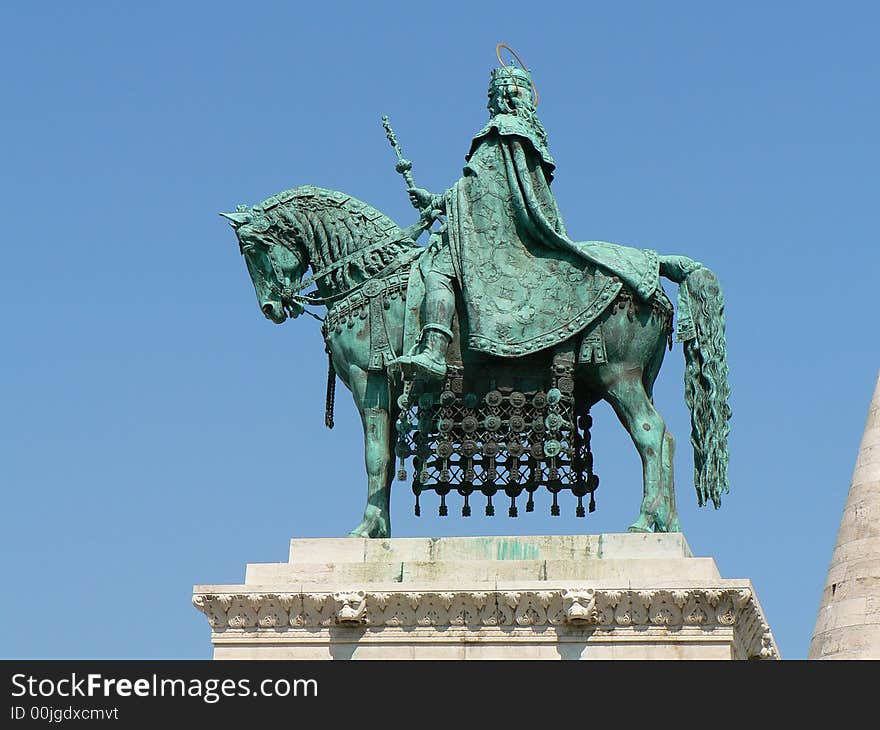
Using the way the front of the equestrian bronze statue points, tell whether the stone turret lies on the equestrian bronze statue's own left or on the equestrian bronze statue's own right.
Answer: on the equestrian bronze statue's own right

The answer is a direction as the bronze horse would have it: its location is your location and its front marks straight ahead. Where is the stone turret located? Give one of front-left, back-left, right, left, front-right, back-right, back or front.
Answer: back-right

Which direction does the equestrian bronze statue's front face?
to the viewer's left
